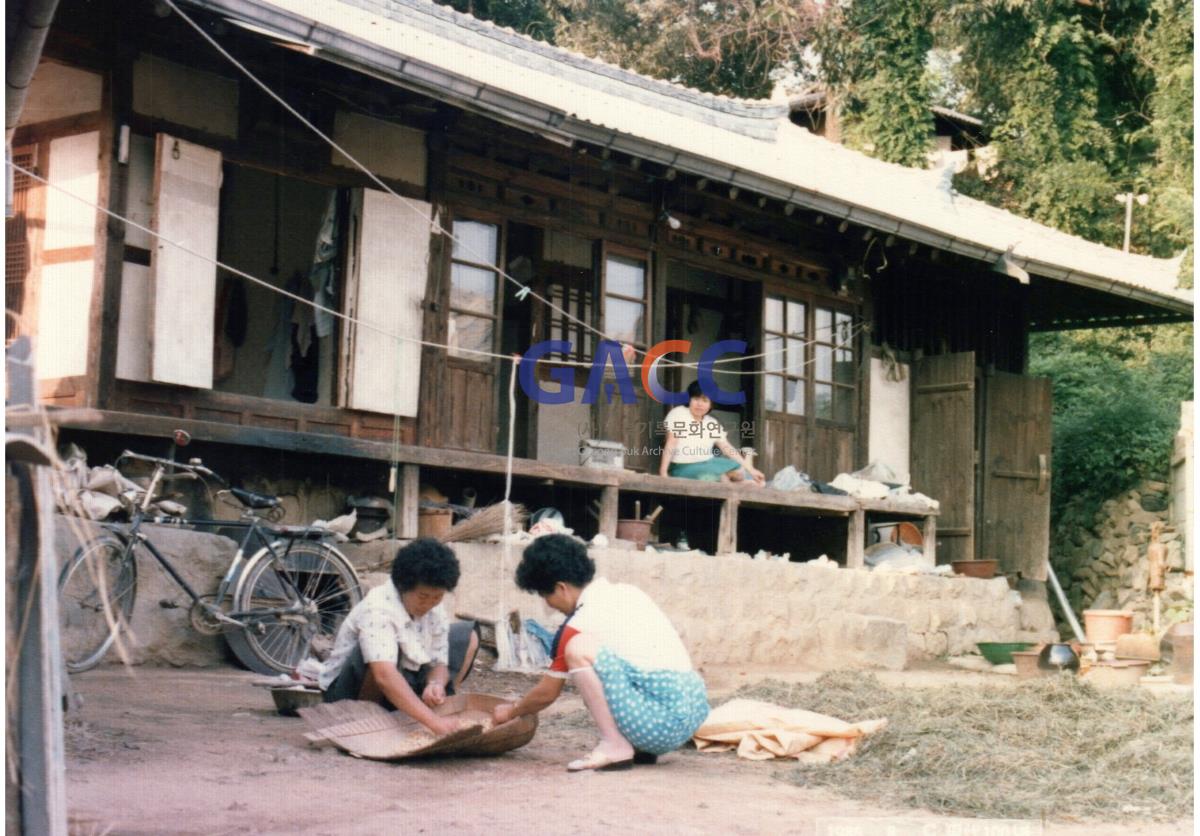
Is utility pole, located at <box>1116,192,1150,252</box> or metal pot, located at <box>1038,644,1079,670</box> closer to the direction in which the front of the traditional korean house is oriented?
the metal pot

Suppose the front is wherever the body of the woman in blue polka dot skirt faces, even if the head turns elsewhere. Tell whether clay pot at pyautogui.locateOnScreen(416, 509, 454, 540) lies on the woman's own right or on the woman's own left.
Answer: on the woman's own right

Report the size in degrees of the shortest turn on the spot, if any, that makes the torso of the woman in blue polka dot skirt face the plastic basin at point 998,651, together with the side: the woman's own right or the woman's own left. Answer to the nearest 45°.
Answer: approximately 135° to the woman's own right

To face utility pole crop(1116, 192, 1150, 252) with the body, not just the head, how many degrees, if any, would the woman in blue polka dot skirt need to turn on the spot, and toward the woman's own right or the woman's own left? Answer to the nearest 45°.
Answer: approximately 135° to the woman's own right

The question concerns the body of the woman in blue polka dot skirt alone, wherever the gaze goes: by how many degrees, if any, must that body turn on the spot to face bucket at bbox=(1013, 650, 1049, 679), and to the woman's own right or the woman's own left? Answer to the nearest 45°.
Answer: approximately 135° to the woman's own right

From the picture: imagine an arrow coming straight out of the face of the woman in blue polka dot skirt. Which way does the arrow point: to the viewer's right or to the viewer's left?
to the viewer's left

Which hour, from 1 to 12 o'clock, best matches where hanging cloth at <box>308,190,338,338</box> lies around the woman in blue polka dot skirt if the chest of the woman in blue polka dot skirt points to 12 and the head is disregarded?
The hanging cloth is roughly at 2 o'clock from the woman in blue polka dot skirt.

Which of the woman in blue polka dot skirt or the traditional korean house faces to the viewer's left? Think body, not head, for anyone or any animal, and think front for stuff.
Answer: the woman in blue polka dot skirt

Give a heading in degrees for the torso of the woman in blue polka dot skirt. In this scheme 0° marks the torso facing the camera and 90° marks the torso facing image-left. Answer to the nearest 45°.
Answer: approximately 90°

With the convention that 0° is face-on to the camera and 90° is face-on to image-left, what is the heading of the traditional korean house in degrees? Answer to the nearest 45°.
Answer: approximately 315°

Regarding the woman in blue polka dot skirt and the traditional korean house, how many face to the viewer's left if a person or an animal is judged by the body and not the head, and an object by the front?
1

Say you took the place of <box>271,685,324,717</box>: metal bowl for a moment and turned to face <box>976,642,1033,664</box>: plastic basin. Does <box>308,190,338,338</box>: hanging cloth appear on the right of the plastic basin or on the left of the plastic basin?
left

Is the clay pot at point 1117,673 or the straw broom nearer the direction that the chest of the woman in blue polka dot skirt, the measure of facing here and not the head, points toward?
the straw broom
